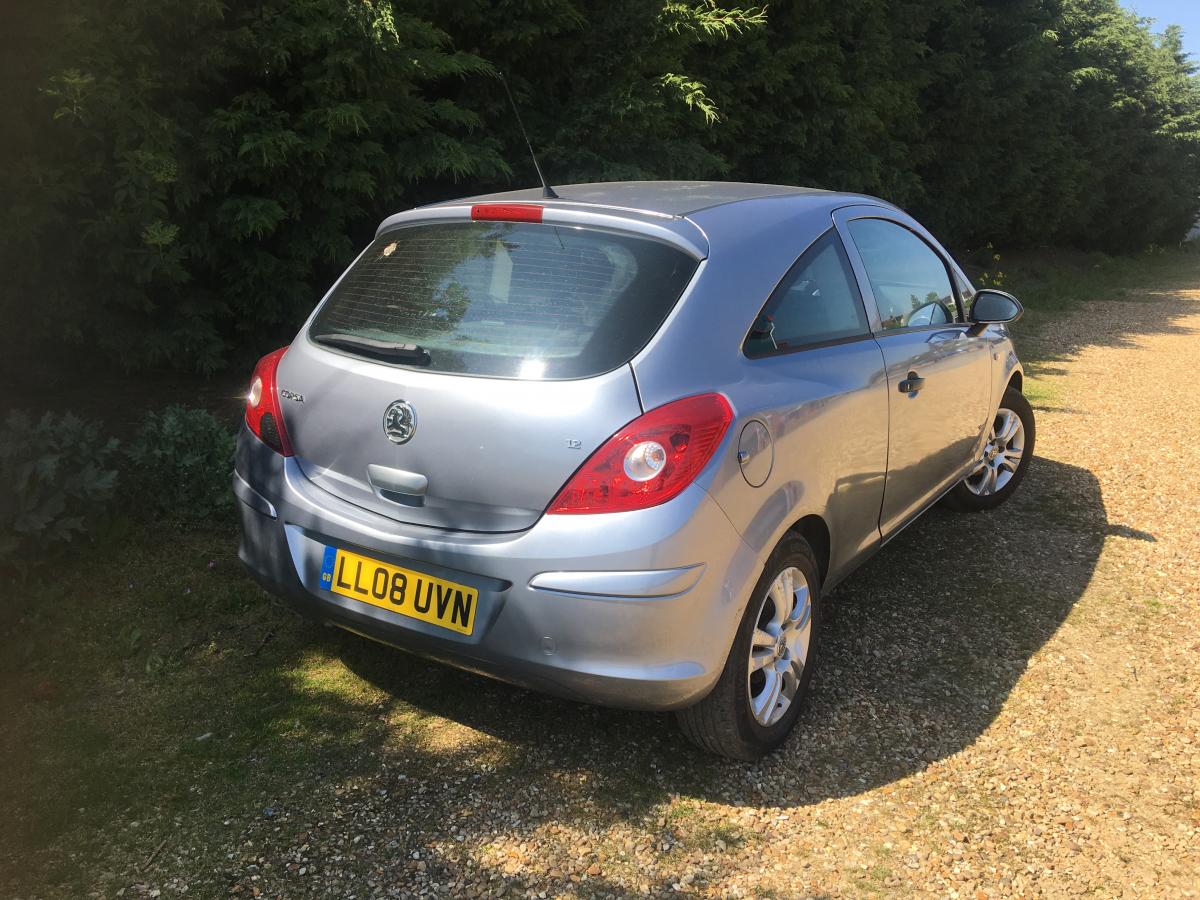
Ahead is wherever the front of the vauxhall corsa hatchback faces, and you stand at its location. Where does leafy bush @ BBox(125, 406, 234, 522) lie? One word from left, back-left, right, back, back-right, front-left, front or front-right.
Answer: left

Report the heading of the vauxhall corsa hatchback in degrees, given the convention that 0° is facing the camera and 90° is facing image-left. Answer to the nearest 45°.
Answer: approximately 225°
